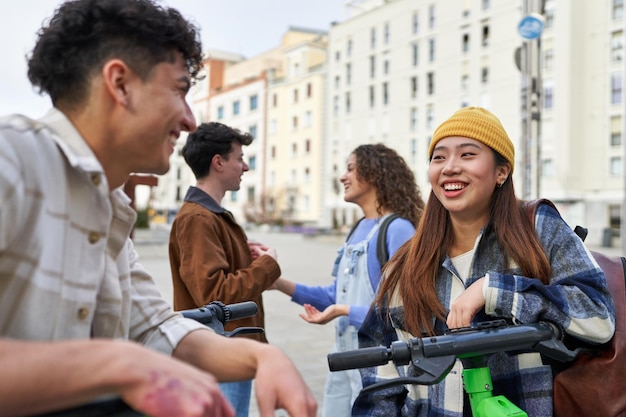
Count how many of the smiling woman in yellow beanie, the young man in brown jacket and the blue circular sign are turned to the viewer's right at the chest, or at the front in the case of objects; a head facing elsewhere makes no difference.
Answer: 1

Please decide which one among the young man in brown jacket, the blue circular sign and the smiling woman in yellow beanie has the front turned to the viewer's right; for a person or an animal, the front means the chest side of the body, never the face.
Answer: the young man in brown jacket

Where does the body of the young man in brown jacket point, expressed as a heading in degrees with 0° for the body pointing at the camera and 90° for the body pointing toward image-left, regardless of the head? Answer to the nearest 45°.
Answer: approximately 270°

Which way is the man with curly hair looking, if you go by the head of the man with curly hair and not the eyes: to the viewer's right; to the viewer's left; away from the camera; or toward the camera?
to the viewer's right

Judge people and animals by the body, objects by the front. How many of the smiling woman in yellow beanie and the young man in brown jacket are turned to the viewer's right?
1

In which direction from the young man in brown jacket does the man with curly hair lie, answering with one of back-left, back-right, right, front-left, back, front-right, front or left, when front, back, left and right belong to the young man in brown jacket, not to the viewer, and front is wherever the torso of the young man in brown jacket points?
right

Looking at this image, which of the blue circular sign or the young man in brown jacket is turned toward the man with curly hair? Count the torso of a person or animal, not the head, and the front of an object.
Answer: the blue circular sign

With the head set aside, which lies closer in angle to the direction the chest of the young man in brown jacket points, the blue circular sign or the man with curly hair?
the blue circular sign

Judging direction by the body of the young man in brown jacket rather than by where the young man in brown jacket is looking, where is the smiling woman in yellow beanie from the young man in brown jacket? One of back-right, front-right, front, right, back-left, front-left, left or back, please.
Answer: front-right

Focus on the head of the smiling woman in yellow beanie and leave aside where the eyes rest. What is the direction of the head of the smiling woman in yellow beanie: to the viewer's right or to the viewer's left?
to the viewer's left

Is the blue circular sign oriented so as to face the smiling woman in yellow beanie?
yes
